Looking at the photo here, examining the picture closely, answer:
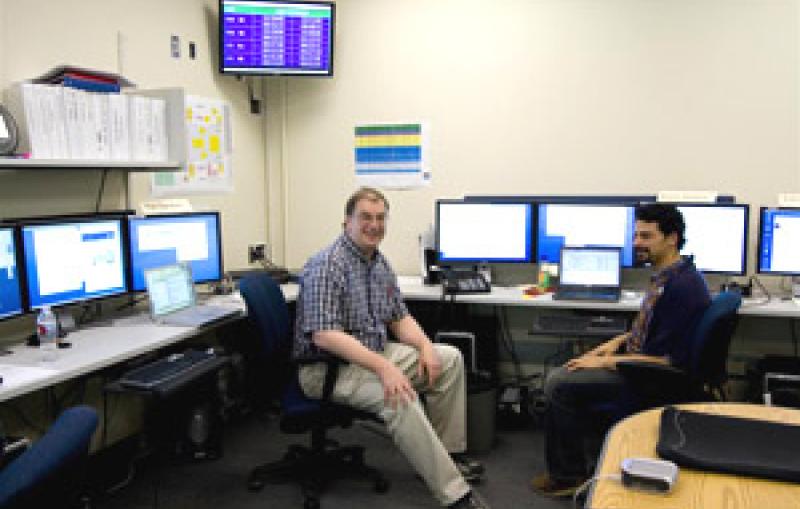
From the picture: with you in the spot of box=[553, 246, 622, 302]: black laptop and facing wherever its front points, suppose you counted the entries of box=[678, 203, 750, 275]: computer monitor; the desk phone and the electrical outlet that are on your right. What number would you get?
2

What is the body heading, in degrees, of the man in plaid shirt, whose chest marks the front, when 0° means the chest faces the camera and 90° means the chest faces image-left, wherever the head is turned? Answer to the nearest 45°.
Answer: approximately 315°

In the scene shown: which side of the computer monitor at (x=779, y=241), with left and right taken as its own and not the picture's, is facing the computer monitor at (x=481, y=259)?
right

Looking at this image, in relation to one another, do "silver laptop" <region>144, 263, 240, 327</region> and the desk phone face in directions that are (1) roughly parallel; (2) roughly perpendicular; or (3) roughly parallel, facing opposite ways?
roughly perpendicular

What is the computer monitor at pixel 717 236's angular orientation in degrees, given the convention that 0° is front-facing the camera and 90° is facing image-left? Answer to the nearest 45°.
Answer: approximately 0°

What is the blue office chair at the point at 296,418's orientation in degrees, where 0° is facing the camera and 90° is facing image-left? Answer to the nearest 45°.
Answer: approximately 270°

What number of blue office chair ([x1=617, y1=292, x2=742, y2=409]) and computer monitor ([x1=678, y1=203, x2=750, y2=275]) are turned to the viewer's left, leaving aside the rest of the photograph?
1

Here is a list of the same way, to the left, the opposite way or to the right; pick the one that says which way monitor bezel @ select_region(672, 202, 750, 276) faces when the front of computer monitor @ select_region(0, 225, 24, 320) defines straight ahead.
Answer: to the right

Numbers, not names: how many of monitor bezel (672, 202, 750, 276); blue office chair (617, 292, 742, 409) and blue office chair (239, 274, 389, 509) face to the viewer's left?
1

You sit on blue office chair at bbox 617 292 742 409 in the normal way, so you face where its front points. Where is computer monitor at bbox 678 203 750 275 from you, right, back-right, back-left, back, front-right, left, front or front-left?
right

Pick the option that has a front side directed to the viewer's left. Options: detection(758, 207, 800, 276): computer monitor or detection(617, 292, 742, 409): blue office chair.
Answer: the blue office chair
